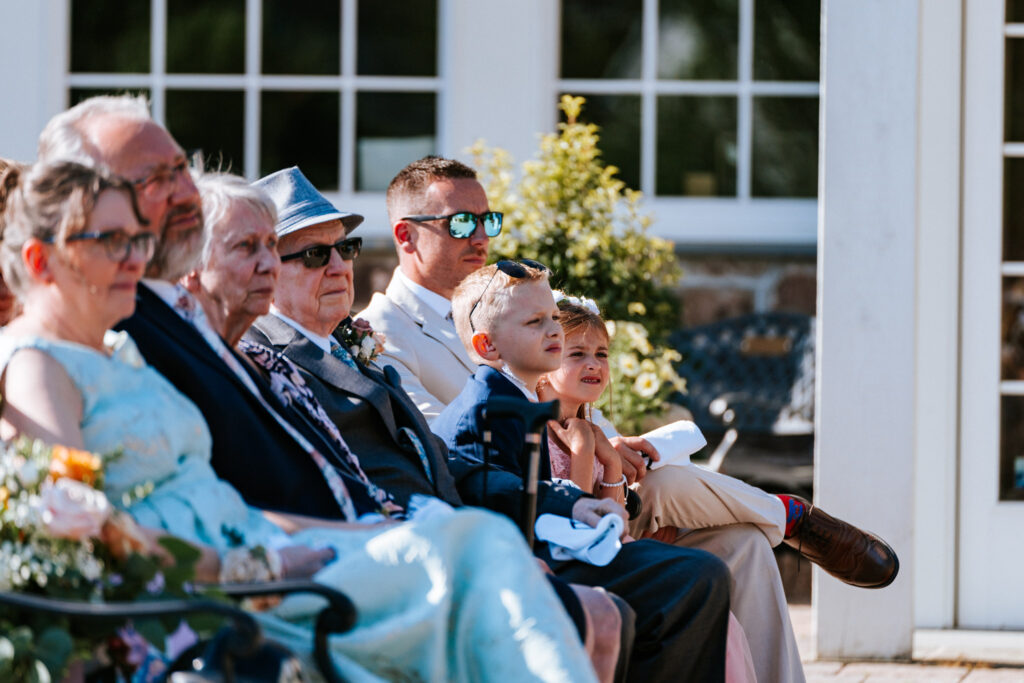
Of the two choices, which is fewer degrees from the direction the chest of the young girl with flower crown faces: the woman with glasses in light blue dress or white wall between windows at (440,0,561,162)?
the woman with glasses in light blue dress
